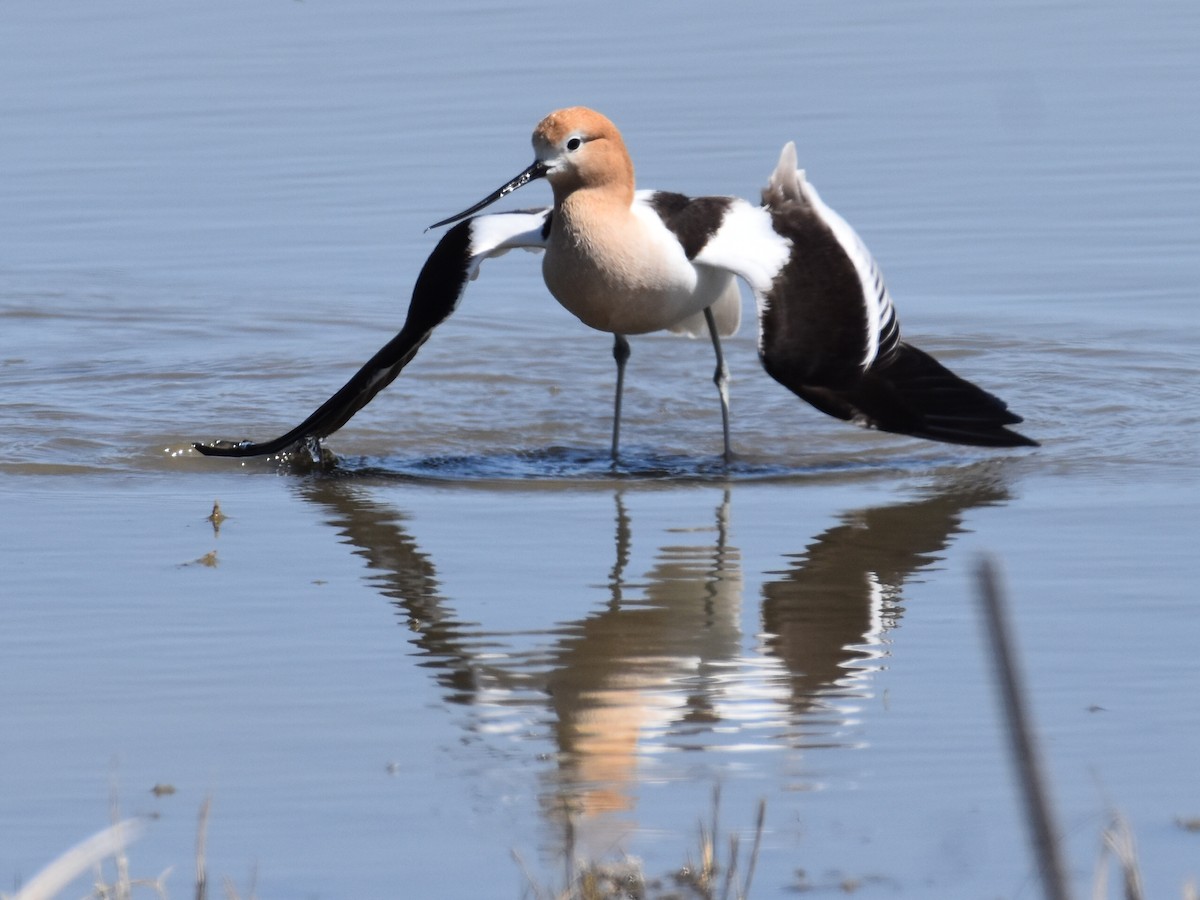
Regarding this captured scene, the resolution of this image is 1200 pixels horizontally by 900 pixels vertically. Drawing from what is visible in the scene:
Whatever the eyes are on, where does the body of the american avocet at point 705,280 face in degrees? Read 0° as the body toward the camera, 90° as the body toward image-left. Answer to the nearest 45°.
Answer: approximately 45°

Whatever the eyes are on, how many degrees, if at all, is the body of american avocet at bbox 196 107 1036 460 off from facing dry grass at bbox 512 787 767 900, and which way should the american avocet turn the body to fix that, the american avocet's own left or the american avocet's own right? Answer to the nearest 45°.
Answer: approximately 45° to the american avocet's own left

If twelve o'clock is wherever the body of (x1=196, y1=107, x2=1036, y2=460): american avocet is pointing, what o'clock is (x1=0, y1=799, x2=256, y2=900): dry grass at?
The dry grass is roughly at 11 o'clock from the american avocet.

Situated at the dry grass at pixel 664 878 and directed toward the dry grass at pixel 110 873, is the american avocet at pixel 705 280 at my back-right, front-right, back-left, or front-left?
back-right
